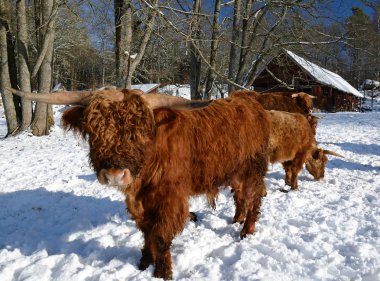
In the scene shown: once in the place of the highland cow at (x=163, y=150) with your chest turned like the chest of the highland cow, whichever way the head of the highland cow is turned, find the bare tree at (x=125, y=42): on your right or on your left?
on your right

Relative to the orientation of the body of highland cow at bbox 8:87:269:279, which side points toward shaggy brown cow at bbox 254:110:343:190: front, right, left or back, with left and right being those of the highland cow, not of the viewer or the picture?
back

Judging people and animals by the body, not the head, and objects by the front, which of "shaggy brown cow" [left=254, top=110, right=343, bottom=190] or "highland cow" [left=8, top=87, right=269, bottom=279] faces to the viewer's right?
the shaggy brown cow

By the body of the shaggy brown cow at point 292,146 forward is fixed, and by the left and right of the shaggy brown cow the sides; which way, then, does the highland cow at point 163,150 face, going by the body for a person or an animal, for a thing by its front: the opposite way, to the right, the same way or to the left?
to the right

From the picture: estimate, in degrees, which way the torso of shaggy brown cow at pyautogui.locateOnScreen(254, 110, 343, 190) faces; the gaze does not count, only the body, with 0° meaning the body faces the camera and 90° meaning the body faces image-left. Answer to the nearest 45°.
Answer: approximately 270°

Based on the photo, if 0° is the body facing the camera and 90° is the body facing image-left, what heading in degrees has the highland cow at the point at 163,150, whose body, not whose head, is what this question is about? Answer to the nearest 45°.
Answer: approximately 45°

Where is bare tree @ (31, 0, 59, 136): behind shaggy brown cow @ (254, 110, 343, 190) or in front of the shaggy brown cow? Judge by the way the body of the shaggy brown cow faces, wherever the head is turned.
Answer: behind

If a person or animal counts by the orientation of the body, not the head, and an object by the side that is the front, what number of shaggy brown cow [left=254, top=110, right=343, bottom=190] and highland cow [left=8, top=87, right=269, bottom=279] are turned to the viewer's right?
1
